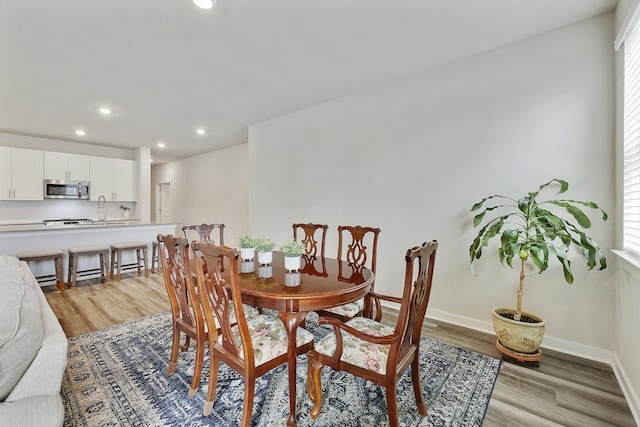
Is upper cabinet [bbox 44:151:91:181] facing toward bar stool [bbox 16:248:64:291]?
yes

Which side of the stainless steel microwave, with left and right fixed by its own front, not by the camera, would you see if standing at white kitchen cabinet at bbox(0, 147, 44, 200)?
right

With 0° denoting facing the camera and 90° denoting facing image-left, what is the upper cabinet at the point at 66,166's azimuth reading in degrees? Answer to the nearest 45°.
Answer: approximately 0°

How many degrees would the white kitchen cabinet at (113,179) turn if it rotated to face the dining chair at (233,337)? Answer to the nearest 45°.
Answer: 0° — it already faces it

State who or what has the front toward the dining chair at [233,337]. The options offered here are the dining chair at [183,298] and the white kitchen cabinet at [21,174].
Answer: the white kitchen cabinet

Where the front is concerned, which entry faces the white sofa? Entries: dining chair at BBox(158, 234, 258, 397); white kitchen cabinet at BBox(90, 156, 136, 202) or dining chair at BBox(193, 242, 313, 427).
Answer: the white kitchen cabinet

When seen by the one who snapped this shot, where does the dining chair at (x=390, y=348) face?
facing away from the viewer and to the left of the viewer

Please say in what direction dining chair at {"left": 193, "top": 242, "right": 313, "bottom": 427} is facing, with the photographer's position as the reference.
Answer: facing away from the viewer and to the right of the viewer
